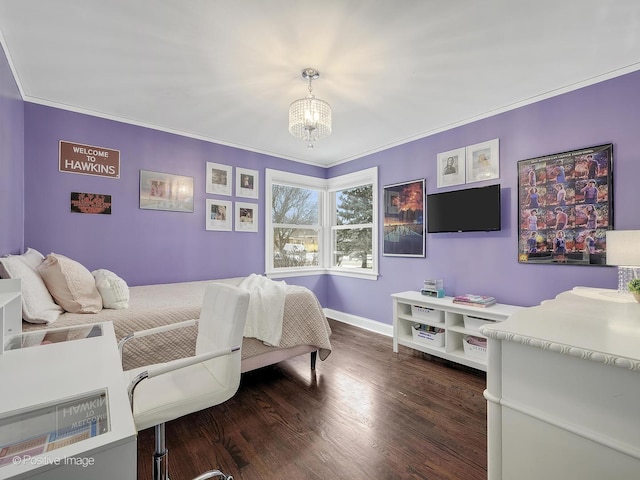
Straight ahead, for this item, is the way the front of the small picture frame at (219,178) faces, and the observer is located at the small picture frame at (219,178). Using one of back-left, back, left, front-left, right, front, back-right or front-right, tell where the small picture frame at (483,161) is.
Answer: front-left

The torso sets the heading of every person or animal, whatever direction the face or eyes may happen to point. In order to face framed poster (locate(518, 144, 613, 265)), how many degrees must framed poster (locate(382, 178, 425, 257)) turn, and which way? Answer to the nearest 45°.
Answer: approximately 90° to its left

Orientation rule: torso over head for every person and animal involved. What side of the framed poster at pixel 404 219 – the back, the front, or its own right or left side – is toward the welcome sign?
front

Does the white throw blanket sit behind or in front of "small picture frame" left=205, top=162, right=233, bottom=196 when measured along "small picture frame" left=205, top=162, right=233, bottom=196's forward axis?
in front

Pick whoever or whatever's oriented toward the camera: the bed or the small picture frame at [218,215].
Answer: the small picture frame

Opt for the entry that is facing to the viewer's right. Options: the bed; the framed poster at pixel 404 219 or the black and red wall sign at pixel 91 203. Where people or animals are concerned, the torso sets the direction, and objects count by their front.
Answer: the bed

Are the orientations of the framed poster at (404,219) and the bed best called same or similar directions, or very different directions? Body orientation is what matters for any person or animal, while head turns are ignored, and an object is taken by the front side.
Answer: very different directions

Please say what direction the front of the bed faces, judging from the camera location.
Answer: facing to the right of the viewer

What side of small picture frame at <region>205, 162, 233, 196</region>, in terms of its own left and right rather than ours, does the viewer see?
front

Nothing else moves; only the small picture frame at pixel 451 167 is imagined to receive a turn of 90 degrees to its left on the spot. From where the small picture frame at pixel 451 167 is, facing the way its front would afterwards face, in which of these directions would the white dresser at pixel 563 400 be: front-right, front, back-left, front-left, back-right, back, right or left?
front-right

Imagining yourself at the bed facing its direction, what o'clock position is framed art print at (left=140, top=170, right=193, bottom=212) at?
The framed art print is roughly at 9 o'clock from the bed.

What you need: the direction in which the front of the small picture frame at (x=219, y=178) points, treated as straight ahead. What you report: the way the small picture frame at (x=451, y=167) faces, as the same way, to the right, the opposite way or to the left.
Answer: to the right

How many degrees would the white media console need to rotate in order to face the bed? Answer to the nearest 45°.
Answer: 0° — it already faces it

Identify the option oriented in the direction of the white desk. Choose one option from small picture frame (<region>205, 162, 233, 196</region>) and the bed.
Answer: the small picture frame

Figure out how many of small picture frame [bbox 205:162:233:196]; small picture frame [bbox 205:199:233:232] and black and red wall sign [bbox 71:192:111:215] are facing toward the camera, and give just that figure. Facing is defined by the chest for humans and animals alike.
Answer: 3

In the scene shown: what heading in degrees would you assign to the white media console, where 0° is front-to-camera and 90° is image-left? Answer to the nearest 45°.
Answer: approximately 45°

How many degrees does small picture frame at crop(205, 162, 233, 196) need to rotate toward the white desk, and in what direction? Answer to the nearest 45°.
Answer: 0° — it already faces it

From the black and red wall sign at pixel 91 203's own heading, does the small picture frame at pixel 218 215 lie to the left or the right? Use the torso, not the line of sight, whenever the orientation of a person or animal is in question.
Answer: on its left

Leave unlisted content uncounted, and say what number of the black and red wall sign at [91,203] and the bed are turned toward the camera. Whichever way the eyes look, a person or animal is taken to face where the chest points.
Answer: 1

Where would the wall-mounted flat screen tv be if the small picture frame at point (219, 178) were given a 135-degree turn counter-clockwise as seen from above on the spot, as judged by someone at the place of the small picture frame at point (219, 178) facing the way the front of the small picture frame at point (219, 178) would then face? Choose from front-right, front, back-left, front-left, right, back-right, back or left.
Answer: right
